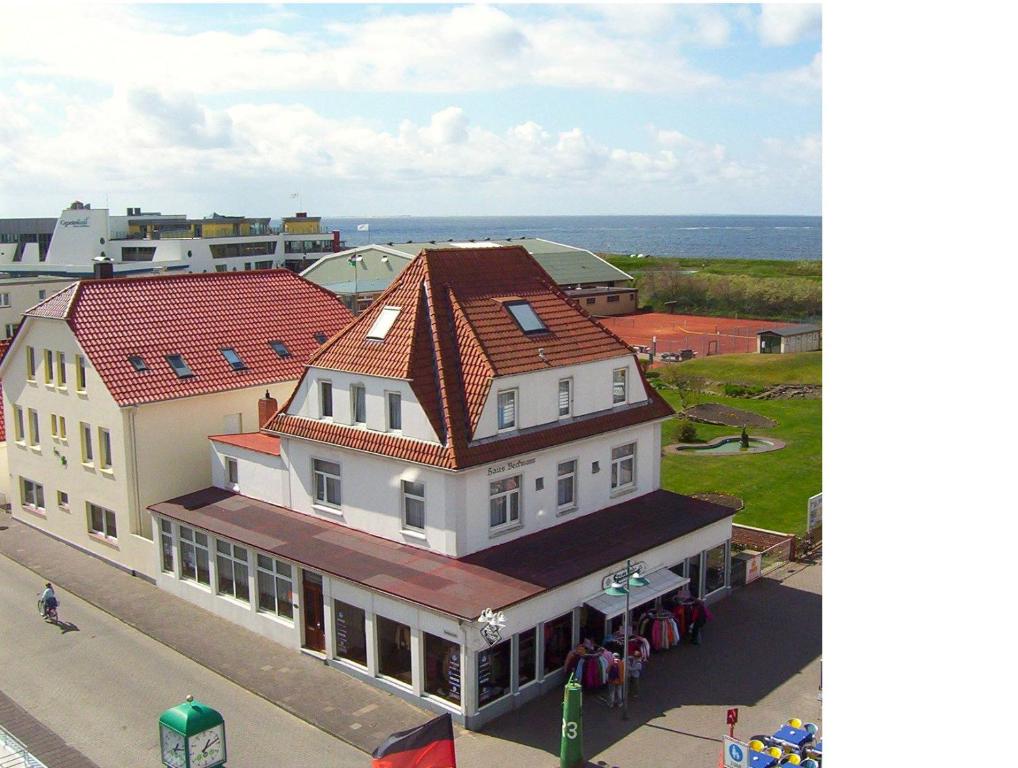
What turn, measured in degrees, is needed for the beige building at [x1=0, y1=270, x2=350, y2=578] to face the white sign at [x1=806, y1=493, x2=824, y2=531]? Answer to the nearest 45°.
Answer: approximately 135° to its left

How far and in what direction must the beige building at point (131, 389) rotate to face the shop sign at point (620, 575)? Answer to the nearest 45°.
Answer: approximately 90° to its left

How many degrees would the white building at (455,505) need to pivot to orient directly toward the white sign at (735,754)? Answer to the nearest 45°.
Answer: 0° — it already faces it

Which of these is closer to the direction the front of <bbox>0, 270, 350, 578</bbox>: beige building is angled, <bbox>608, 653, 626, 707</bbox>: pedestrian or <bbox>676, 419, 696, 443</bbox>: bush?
the pedestrian

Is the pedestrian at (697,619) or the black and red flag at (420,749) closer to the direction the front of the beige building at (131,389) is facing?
the black and red flag

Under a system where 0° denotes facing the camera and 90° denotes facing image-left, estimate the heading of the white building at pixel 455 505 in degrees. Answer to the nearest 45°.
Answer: approximately 315°

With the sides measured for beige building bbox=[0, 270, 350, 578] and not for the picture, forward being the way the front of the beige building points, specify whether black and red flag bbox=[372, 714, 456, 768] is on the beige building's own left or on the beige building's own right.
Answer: on the beige building's own left

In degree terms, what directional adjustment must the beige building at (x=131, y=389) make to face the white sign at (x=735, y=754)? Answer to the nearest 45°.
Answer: approximately 90° to its left

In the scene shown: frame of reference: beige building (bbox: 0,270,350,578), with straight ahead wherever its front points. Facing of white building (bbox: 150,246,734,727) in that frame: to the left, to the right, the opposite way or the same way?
to the left

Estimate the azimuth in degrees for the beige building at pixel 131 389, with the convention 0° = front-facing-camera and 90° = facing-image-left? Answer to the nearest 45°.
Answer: approximately 45°

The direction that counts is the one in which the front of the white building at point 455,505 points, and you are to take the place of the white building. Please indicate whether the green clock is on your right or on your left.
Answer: on your right
